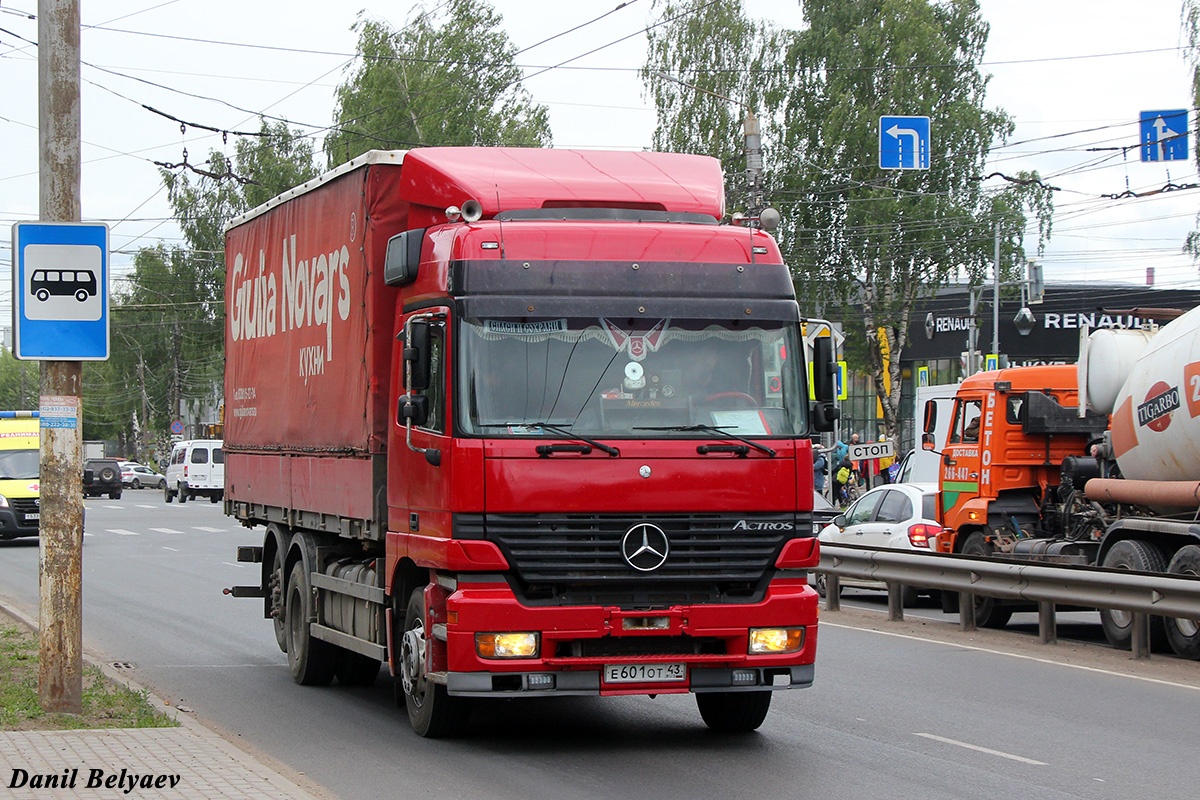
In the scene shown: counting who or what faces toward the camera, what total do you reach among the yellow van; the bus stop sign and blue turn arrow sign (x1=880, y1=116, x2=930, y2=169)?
3

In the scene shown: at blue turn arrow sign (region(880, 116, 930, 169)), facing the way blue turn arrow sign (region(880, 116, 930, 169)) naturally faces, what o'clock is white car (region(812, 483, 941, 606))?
The white car is roughly at 12 o'clock from the blue turn arrow sign.

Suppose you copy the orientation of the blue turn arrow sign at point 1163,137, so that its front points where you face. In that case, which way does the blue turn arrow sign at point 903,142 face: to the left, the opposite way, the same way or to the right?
the same way

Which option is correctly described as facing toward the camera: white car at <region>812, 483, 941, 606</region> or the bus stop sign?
the bus stop sign

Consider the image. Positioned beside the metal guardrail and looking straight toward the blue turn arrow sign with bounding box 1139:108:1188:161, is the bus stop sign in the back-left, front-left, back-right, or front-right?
back-left

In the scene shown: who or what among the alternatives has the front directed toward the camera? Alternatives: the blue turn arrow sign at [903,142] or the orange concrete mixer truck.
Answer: the blue turn arrow sign

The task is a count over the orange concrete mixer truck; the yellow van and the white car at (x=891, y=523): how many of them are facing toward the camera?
1

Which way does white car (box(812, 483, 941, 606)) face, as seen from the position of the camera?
facing away from the viewer and to the left of the viewer

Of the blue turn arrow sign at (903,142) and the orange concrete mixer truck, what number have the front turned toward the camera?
1

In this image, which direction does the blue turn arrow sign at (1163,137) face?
toward the camera

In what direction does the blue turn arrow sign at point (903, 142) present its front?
toward the camera

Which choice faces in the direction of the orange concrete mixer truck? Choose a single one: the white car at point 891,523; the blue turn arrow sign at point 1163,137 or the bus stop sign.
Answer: the blue turn arrow sign

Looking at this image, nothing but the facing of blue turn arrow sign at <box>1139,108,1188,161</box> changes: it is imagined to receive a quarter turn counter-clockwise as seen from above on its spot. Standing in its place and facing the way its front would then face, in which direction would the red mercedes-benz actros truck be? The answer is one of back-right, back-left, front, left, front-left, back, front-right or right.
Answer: right

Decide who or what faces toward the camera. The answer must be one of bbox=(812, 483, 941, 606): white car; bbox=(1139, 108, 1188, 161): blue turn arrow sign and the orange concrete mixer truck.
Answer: the blue turn arrow sign

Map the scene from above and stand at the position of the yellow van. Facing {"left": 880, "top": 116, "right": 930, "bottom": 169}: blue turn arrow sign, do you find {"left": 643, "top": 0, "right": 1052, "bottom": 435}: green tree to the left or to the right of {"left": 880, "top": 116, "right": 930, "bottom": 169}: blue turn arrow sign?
left

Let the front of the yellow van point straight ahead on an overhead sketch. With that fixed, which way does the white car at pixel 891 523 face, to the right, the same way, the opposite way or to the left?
the opposite way

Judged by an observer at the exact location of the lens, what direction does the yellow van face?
facing the viewer
